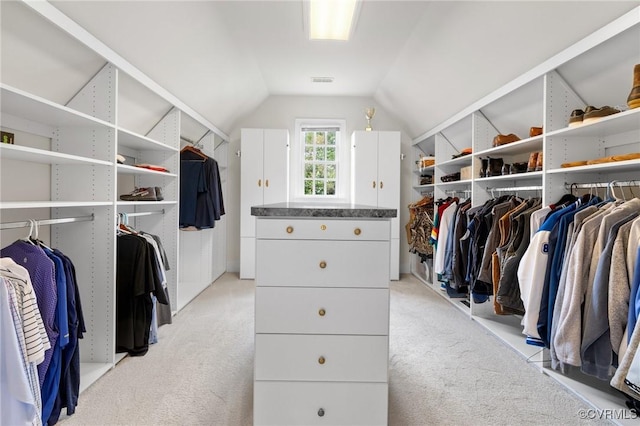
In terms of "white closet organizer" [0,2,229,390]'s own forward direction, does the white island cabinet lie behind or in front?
in front

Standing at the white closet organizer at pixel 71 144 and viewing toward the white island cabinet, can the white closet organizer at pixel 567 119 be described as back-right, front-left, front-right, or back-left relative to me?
front-left

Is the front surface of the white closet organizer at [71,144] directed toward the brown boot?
yes

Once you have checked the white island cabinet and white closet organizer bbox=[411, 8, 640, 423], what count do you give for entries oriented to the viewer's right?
0

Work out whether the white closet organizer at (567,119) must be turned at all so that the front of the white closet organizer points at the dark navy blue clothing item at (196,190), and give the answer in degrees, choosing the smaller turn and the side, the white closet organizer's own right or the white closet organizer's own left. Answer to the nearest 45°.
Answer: approximately 45° to the white closet organizer's own right

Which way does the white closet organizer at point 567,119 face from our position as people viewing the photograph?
facing the viewer and to the left of the viewer

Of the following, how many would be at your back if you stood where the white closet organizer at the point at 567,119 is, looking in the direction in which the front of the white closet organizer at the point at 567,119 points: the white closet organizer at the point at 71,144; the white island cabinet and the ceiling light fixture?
0

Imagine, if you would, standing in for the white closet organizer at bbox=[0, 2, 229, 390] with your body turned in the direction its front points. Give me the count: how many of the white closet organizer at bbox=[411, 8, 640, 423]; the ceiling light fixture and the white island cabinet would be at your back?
0

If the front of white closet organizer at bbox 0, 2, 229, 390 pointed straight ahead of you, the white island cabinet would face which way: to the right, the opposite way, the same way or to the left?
to the right

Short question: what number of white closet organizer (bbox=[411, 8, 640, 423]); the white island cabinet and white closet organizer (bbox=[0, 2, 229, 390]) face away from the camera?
0

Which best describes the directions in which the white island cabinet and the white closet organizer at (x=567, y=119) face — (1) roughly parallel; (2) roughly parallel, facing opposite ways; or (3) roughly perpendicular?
roughly perpendicular

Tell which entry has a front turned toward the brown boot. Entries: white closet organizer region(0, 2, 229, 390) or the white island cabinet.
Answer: the white closet organizer

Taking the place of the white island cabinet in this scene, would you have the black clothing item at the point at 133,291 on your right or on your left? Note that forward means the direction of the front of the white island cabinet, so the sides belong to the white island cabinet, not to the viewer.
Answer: on your right

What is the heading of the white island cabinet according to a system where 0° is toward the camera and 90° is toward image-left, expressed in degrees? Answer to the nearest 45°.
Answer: approximately 0°

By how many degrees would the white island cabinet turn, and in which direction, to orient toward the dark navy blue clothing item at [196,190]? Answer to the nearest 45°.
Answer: approximately 135° to its right

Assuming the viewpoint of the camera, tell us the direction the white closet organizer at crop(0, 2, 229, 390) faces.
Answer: facing the viewer and to the right of the viewer

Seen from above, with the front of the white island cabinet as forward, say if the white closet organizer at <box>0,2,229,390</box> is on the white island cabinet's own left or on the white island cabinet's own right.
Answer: on the white island cabinet's own right

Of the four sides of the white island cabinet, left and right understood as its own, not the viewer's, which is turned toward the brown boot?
left

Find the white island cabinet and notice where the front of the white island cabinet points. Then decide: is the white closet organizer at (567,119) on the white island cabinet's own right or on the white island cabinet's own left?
on the white island cabinet's own left

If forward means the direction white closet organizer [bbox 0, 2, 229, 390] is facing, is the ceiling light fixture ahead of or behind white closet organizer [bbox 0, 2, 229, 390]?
ahead

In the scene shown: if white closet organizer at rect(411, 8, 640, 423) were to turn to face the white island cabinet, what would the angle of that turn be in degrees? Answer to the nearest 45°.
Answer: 0° — it already faces it
